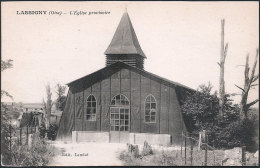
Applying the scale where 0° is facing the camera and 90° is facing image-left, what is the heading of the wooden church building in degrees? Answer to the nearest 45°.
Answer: approximately 0°
